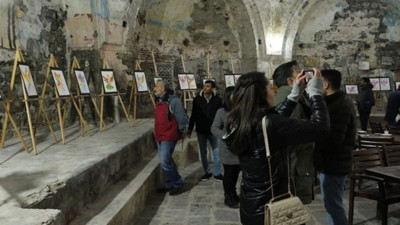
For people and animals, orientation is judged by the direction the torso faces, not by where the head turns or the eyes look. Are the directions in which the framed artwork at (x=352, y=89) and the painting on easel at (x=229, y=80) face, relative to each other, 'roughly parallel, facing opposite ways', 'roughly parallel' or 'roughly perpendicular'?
roughly parallel

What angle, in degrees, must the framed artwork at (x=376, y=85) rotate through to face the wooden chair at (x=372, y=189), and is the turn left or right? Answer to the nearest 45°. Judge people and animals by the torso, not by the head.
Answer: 0° — it already faces it

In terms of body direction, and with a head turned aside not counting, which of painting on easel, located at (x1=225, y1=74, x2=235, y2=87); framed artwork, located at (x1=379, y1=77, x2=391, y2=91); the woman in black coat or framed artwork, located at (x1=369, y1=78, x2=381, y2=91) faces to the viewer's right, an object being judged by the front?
the woman in black coat

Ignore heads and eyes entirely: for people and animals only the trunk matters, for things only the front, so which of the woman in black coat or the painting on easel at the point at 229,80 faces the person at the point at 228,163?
the painting on easel

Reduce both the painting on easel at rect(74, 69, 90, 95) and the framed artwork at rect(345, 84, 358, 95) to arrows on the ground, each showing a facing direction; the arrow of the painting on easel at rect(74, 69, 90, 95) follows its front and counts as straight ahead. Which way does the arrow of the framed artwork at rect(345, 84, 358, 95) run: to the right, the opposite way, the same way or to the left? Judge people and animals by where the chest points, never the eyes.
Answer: to the right

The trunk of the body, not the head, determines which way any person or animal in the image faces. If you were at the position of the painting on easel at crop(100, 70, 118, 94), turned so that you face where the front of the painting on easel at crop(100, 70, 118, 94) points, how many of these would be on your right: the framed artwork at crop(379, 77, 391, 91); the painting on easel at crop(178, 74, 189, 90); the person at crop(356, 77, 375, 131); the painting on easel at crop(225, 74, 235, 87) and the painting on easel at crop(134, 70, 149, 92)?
0

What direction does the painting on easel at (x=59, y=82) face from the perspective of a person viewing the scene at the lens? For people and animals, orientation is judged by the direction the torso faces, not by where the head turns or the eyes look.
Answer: facing the viewer and to the right of the viewer

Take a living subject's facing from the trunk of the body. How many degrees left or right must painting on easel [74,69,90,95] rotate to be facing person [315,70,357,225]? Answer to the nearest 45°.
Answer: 0° — it already faces them

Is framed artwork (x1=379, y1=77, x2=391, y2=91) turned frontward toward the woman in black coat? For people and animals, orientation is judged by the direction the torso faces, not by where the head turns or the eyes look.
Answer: yes

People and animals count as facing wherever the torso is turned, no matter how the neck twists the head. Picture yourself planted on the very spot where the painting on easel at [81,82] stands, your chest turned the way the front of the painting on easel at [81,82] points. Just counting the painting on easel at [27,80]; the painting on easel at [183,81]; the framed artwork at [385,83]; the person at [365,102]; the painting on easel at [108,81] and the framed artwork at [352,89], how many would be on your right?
1

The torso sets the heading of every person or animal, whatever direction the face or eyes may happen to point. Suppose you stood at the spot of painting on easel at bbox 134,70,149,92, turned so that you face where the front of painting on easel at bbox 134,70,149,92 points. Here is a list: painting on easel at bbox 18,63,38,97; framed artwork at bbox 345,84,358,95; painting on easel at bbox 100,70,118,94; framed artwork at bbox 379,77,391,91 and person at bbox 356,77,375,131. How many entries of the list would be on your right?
2

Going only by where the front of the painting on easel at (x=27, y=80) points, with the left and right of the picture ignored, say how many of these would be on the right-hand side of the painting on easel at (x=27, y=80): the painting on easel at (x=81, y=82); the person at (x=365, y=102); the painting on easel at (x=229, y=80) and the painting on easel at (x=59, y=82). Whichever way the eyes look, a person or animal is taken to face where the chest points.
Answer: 0

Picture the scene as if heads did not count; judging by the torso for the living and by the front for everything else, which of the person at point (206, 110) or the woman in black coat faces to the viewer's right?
the woman in black coat

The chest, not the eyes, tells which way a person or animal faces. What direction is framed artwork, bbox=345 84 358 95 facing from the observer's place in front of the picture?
facing the viewer
